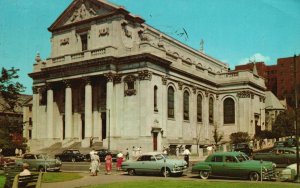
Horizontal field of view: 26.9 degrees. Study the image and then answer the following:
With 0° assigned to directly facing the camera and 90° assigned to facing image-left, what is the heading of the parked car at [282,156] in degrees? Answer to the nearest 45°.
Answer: approximately 90°

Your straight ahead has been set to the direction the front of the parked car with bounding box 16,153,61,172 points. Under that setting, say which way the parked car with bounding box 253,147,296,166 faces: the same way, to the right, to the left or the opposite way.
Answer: the opposite way

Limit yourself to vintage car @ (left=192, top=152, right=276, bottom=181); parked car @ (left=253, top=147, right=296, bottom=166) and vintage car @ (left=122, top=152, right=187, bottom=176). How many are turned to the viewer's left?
1

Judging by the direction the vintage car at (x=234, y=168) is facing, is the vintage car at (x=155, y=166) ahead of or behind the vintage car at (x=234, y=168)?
behind

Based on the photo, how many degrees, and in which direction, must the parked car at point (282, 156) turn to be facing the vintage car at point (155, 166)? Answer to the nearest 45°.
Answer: approximately 45° to its left

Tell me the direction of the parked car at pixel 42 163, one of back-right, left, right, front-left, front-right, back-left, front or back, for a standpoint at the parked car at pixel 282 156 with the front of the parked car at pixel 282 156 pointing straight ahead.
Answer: front
